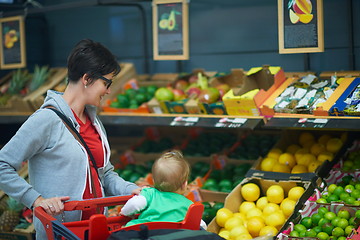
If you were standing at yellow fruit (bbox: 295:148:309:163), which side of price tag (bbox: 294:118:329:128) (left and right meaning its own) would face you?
back

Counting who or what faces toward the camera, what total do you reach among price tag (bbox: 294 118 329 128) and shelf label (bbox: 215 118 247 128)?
2

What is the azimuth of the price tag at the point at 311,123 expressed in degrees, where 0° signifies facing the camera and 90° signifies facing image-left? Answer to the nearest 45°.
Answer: approximately 0°

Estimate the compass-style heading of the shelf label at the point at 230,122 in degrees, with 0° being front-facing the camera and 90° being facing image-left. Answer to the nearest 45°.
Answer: approximately 0°
